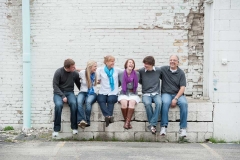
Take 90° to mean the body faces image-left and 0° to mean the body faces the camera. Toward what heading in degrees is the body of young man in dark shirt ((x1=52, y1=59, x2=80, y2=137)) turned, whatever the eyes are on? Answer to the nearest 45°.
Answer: approximately 0°

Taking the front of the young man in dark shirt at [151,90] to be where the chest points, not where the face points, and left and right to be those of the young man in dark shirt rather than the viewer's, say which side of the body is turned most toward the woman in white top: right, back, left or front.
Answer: right

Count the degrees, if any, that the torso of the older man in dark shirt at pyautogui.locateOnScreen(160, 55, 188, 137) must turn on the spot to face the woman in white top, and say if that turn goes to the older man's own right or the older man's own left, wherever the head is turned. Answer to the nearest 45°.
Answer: approximately 90° to the older man's own right

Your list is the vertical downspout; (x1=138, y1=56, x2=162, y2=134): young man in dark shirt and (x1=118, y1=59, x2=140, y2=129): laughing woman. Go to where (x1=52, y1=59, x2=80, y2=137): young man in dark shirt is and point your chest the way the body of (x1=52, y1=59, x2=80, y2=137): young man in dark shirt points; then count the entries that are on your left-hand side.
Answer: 2

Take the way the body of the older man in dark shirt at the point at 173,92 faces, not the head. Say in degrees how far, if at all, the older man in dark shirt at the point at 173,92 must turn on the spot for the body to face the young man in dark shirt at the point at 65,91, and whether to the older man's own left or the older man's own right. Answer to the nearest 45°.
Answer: approximately 90° to the older man's own right

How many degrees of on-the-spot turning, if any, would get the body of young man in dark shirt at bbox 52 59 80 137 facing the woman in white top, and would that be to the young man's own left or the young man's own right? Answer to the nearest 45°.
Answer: approximately 90° to the young man's own left

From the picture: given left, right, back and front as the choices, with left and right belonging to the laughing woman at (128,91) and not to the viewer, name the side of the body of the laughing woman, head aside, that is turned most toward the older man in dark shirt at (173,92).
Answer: left

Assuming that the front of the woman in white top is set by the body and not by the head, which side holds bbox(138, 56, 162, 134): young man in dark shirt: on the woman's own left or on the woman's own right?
on the woman's own left

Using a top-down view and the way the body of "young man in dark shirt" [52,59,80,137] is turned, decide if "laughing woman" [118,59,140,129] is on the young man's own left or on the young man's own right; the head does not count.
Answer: on the young man's own left

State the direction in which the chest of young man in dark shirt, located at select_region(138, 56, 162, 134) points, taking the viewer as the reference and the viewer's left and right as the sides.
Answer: facing the viewer

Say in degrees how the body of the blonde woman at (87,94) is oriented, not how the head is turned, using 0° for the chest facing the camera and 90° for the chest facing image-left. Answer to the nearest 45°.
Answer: approximately 315°

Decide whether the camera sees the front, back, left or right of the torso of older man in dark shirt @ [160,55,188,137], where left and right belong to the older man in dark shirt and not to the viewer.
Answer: front

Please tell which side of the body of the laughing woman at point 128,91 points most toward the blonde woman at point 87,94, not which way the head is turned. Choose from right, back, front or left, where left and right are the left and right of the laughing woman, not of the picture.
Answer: right

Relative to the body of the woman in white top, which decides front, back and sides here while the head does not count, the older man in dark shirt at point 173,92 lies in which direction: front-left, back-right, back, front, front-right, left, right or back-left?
left
